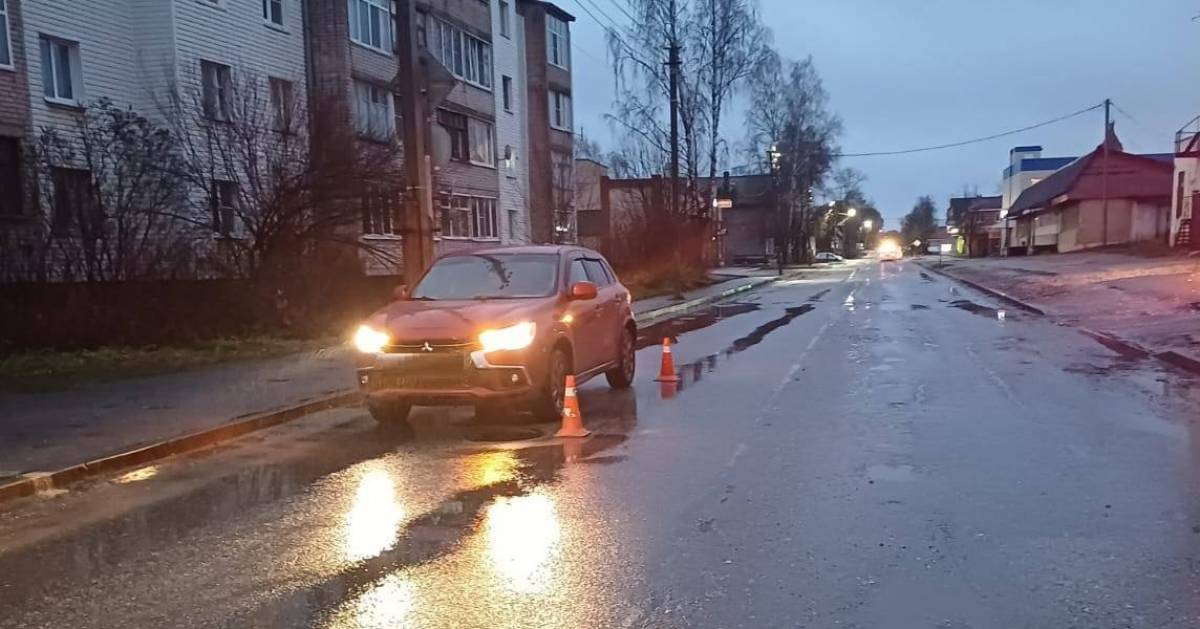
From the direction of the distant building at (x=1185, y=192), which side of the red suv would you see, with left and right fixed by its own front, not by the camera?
back

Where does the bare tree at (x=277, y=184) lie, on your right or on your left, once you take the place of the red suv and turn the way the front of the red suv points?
on your right

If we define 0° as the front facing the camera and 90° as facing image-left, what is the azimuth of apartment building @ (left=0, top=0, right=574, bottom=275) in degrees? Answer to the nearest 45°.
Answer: approximately 315°

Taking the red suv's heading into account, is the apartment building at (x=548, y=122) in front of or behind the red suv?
behind

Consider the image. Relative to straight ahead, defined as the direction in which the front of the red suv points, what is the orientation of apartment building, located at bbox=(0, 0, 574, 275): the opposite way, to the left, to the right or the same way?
to the left

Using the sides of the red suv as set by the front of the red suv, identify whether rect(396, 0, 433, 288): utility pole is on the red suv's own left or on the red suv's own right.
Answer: on the red suv's own right

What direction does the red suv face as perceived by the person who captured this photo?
facing the viewer and to the left of the viewer

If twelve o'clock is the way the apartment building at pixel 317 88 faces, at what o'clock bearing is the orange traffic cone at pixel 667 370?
The orange traffic cone is roughly at 1 o'clock from the apartment building.

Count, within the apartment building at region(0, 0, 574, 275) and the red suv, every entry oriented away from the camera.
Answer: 0
